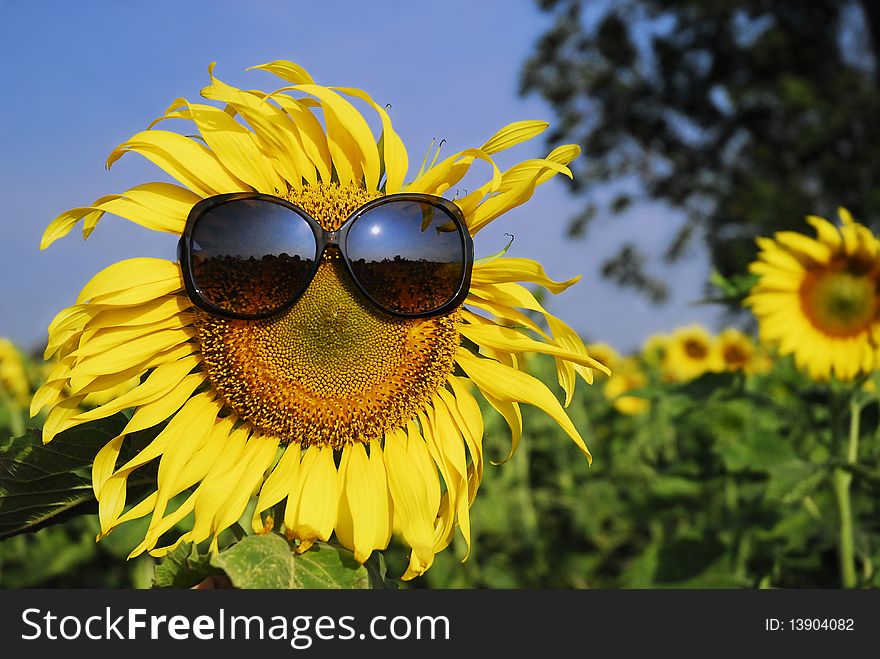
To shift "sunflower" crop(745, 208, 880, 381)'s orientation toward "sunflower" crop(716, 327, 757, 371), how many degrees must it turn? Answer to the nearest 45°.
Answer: approximately 180°

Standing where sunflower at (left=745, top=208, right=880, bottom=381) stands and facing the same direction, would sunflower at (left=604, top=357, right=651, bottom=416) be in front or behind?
behind

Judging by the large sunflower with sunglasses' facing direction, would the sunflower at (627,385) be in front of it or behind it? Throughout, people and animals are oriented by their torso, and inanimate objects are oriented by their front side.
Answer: behind

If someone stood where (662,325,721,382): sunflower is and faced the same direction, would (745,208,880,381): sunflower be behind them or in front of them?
in front

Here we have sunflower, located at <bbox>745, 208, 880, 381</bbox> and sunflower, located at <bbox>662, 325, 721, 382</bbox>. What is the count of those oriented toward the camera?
2

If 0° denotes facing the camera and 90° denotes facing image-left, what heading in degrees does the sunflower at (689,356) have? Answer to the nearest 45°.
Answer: approximately 0°

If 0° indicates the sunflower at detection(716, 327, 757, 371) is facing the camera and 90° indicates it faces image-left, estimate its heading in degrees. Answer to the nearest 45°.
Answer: approximately 0°
